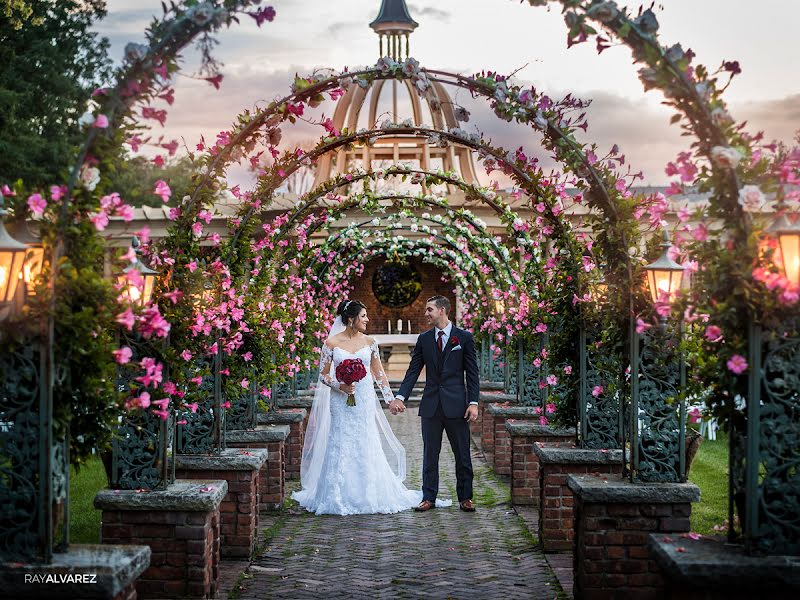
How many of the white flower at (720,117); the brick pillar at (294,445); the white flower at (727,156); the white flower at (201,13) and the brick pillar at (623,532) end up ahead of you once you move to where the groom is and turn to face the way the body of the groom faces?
4

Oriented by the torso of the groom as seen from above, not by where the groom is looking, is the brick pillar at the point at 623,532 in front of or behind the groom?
in front

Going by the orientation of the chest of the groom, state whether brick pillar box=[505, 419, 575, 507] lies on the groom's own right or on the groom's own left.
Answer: on the groom's own left

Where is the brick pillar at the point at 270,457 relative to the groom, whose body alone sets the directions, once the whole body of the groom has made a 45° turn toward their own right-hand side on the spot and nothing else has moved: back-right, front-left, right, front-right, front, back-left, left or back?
front-right

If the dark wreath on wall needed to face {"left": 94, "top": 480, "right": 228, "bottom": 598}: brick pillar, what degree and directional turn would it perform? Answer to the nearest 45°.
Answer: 0° — it already faces it

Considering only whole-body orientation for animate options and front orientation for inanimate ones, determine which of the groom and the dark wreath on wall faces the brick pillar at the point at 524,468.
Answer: the dark wreath on wall

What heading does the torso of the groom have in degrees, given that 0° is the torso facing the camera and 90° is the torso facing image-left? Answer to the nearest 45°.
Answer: approximately 0°

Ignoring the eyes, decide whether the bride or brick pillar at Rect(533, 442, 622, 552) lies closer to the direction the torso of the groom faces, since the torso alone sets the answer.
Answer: the brick pillar

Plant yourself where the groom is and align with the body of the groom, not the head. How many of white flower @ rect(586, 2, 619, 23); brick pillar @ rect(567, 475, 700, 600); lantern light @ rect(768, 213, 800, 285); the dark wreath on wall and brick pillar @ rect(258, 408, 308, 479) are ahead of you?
3

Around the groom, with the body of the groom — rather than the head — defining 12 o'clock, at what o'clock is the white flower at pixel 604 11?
The white flower is roughly at 12 o'clock from the groom.

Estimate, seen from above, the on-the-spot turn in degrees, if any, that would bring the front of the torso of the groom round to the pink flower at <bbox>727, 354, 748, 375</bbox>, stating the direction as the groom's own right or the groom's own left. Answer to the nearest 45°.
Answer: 0° — they already face it

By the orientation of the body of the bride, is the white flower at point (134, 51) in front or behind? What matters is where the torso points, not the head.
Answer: in front

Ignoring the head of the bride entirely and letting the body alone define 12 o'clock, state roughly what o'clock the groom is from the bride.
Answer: The groom is roughly at 10 o'clock from the bride.

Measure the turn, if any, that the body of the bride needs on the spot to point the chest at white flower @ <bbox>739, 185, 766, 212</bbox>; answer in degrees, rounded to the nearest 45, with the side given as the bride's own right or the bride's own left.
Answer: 0° — they already face it
